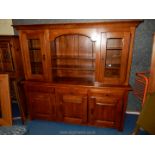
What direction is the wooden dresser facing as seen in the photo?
toward the camera
